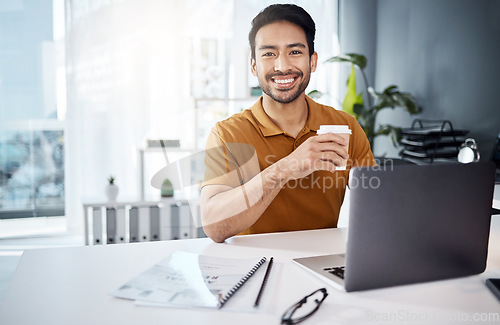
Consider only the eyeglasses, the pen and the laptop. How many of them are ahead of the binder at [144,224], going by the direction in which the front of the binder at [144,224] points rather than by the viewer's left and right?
3

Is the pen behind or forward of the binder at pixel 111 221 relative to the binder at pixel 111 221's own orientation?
forward

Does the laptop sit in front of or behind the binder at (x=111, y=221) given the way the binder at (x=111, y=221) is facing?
in front

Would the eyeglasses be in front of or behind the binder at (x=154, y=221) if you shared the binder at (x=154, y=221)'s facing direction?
in front

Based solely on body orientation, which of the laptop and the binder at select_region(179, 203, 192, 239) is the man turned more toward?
the laptop

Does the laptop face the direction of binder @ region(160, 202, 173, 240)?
yes

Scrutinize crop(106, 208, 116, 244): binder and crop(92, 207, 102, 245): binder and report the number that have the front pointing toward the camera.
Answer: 2

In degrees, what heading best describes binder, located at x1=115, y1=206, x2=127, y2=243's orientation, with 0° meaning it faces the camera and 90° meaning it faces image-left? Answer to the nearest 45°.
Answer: approximately 0°

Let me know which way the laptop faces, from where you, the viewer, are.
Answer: facing away from the viewer and to the left of the viewer

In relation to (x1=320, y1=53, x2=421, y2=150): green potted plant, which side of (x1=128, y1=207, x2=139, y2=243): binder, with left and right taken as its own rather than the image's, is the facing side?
left
